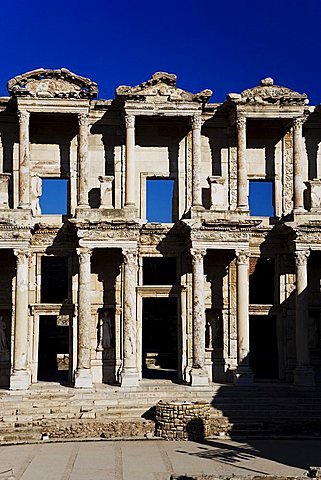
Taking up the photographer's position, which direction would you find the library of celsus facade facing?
facing the viewer
